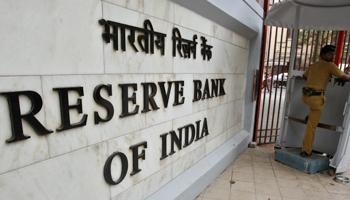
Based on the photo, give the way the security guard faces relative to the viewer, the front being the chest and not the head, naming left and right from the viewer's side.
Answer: facing away from the viewer and to the right of the viewer

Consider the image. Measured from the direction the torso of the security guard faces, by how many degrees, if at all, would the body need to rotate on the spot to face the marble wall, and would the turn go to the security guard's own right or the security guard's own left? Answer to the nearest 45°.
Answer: approximately 135° to the security guard's own left
